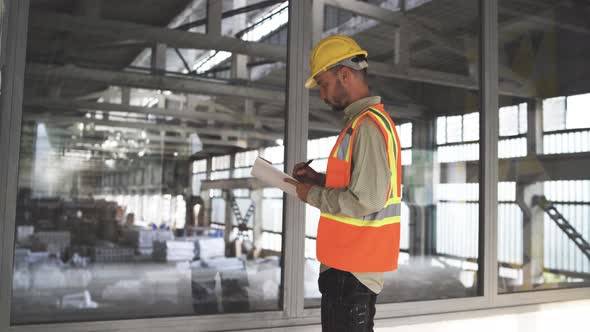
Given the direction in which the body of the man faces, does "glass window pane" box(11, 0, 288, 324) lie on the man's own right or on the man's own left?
on the man's own right

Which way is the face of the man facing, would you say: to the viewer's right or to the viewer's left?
to the viewer's left

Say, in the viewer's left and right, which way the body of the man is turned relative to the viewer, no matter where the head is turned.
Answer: facing to the left of the viewer

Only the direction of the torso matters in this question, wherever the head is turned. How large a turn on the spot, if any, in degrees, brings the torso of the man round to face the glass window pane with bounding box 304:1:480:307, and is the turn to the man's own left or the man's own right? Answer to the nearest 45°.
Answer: approximately 90° to the man's own right

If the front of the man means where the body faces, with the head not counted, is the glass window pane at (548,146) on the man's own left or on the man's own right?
on the man's own right

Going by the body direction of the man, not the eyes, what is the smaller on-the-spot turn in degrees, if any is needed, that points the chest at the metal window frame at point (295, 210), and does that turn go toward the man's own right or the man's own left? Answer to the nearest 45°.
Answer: approximately 90° to the man's own right
